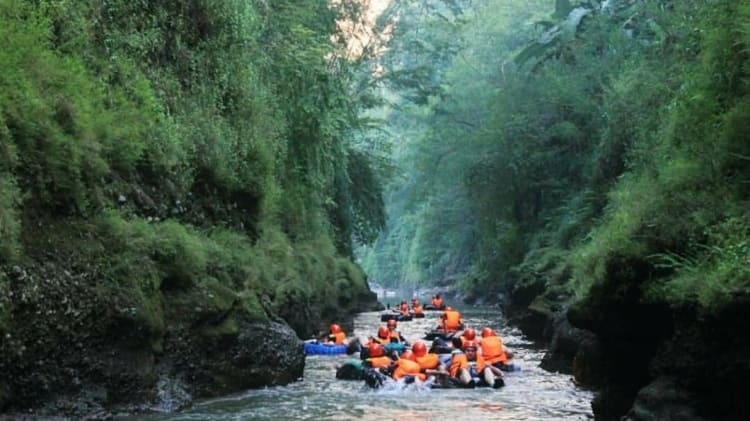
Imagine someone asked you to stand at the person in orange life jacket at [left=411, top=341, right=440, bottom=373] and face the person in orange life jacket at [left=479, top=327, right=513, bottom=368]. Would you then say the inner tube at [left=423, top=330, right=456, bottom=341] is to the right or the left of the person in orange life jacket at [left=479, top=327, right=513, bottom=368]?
left

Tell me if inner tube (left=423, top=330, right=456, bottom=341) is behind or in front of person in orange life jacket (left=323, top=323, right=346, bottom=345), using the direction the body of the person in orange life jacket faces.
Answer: behind

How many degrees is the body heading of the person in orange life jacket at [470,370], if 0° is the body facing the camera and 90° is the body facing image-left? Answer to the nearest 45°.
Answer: approximately 0°

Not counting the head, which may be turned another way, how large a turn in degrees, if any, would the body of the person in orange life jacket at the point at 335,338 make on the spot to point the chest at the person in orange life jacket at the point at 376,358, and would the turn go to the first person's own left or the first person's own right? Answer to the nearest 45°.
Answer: approximately 90° to the first person's own left

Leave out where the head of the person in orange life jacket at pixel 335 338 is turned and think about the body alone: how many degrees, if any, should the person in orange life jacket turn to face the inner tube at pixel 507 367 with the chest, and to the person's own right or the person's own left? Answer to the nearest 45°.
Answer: approximately 45° to the person's own left

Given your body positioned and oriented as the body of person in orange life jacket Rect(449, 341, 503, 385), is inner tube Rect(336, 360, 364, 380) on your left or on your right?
on your right

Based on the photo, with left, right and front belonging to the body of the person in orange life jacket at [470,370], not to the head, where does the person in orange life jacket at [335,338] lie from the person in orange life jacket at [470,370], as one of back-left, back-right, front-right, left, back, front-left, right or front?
back-right

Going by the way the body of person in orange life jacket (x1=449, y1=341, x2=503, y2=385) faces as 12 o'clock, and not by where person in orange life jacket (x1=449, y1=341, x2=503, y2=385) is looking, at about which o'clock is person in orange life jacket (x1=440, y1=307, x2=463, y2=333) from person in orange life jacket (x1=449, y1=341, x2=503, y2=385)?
person in orange life jacket (x1=440, y1=307, x2=463, y2=333) is roughly at 6 o'clock from person in orange life jacket (x1=449, y1=341, x2=503, y2=385).

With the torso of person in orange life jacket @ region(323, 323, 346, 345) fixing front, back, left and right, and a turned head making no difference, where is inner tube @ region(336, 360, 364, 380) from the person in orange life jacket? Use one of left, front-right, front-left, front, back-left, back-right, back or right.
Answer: left
